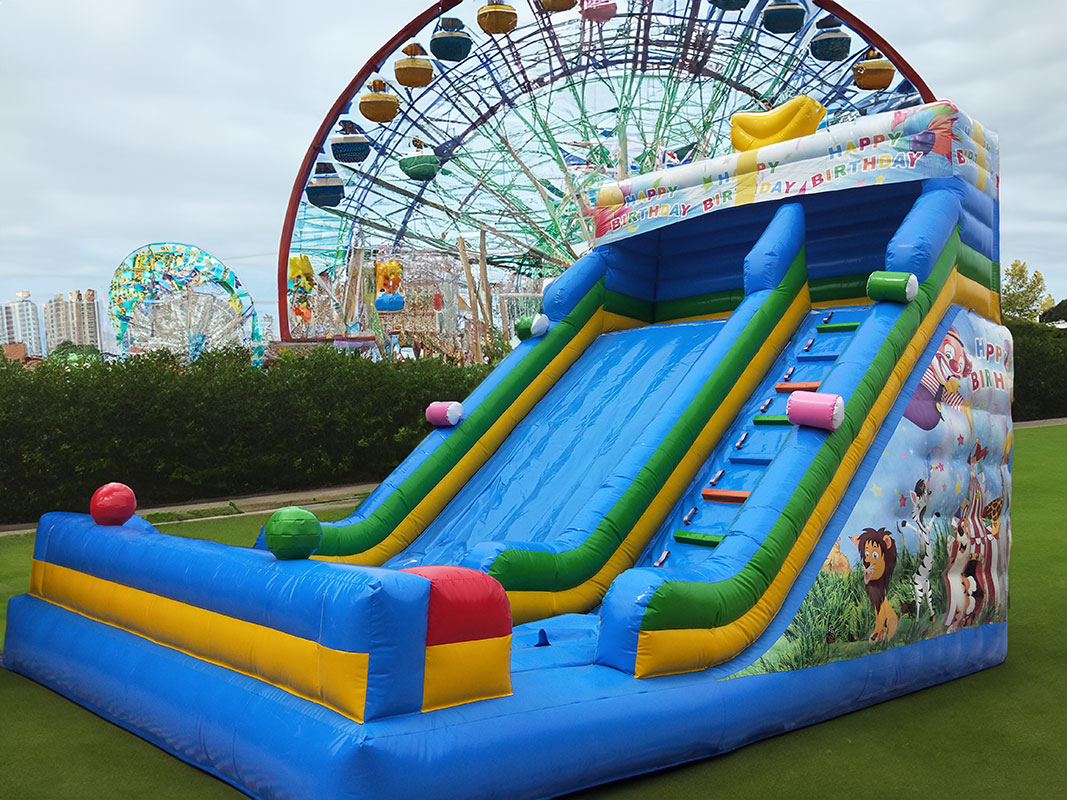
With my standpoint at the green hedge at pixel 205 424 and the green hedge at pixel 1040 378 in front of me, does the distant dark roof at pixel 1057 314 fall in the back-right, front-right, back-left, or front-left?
front-left

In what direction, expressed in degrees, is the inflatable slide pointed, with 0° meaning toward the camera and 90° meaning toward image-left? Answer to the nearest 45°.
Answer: approximately 45°

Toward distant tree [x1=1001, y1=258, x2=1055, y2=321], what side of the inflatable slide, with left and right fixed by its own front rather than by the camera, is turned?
back

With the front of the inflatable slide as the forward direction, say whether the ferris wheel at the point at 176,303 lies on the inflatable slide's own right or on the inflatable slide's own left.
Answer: on the inflatable slide's own right

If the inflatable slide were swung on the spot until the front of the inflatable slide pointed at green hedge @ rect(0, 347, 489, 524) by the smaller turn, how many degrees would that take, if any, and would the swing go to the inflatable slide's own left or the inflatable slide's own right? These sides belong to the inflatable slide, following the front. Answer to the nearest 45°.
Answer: approximately 90° to the inflatable slide's own right

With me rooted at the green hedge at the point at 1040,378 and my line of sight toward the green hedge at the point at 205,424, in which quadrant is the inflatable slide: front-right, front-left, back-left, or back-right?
front-left

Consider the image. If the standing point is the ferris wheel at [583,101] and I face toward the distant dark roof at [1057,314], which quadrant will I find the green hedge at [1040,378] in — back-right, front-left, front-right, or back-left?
front-right

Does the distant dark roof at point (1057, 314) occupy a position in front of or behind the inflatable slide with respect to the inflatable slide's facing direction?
behind

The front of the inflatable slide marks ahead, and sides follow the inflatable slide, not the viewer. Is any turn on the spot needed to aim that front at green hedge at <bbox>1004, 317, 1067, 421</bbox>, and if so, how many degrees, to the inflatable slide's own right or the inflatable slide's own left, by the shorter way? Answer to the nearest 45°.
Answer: approximately 180°

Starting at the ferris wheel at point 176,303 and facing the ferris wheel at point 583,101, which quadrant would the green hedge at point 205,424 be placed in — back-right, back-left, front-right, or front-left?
front-right

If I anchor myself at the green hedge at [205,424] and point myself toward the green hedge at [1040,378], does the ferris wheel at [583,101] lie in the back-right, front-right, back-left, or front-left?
front-left
